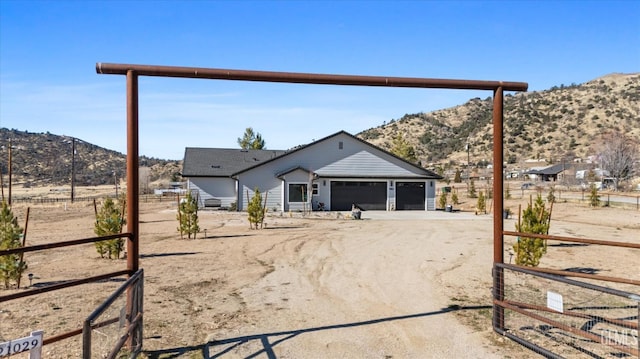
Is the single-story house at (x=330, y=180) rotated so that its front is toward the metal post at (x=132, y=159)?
yes

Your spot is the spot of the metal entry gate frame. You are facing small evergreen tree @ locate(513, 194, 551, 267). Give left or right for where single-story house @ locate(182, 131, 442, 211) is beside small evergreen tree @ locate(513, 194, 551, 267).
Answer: left

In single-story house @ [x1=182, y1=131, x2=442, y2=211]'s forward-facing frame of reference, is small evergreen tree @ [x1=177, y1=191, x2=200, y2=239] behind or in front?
in front

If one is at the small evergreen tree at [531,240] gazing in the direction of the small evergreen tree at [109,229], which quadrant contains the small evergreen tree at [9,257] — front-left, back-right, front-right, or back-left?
front-left

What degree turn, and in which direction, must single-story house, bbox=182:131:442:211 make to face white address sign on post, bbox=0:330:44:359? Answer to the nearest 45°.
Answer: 0° — it already faces it

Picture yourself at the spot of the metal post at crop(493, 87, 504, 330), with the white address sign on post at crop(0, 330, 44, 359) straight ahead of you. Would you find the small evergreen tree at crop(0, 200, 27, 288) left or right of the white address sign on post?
right

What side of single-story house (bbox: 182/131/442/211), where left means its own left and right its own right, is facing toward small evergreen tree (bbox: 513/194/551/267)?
front

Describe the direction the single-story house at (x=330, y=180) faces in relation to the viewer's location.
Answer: facing the viewer

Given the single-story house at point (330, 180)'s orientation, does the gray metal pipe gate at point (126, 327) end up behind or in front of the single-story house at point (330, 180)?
in front

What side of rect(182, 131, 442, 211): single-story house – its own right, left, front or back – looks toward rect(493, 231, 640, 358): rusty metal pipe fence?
front

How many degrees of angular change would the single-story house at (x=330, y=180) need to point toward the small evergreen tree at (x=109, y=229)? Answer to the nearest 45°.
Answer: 0° — it already faces it

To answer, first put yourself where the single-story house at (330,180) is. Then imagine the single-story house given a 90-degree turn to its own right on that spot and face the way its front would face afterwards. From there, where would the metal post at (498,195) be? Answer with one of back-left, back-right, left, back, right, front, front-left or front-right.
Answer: left

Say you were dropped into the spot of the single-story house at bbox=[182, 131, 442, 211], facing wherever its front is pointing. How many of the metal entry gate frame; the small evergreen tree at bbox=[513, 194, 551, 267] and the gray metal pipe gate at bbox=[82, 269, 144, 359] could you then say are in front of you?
3
